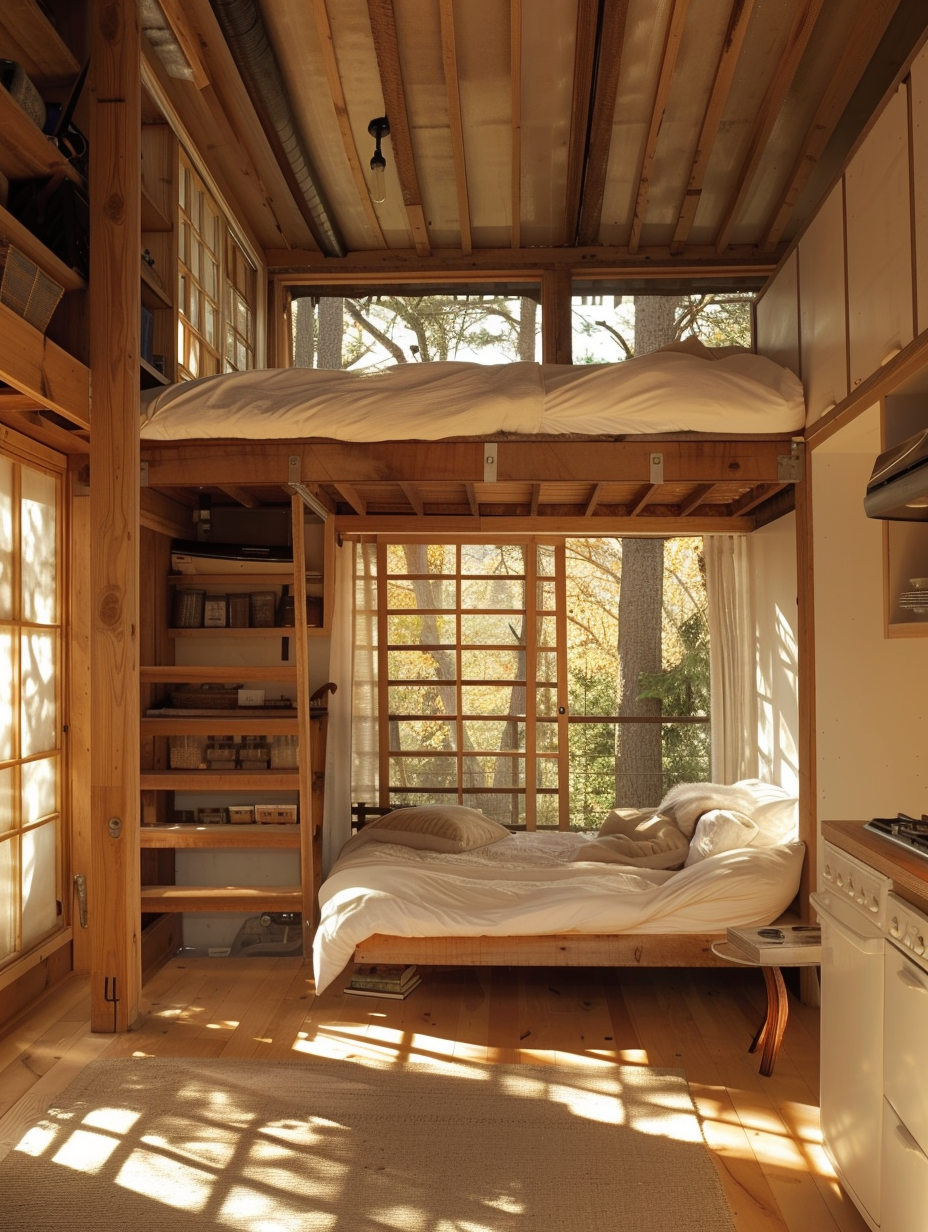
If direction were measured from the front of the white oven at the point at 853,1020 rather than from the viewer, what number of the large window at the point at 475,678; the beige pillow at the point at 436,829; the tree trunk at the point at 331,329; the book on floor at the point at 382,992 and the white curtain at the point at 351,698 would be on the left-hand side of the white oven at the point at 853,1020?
0

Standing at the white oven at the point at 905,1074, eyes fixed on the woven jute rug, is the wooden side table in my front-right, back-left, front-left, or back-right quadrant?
front-right

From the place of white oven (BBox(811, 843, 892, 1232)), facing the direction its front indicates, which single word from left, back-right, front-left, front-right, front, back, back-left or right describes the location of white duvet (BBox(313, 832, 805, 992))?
front-right

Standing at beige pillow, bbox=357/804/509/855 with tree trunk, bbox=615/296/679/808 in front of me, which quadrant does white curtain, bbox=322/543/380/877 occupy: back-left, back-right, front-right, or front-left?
front-left

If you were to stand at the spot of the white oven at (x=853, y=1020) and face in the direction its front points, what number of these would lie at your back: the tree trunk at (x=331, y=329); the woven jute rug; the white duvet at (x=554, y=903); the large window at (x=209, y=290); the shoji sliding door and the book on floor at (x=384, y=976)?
0

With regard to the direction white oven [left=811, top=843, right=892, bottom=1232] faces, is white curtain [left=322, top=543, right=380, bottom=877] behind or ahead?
ahead

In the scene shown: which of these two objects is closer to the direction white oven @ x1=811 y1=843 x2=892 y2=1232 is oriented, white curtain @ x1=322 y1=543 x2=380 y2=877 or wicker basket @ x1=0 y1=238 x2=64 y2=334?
the wicker basket

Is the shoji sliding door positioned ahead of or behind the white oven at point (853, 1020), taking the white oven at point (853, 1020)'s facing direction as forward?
ahead

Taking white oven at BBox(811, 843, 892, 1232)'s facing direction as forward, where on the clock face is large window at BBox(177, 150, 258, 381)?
The large window is roughly at 1 o'clock from the white oven.

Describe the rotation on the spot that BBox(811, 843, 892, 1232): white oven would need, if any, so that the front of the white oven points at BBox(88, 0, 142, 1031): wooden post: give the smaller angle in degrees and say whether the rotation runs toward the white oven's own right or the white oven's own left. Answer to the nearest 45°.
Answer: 0° — it already faces it

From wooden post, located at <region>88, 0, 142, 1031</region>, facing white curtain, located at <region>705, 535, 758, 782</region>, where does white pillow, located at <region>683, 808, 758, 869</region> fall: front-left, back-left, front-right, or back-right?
front-right

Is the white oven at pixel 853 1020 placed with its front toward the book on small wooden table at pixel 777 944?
no

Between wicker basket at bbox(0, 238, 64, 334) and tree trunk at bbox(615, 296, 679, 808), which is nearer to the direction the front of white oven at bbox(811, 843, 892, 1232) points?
the wicker basket

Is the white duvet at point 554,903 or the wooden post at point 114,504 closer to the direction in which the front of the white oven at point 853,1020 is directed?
the wooden post

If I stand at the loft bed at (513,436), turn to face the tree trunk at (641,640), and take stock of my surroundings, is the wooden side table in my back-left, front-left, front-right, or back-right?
back-right

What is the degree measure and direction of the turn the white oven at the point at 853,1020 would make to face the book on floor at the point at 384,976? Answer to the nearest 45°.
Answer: approximately 45° to its right

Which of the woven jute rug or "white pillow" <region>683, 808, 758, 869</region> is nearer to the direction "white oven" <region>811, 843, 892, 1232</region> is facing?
the woven jute rug

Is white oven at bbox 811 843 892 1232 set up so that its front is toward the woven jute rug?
yes

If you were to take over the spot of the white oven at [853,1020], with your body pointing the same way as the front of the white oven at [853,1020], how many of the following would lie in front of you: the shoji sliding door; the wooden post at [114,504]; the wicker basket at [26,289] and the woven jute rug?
4

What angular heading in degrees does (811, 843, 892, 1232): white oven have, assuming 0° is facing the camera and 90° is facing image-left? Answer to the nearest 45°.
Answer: approximately 90°
